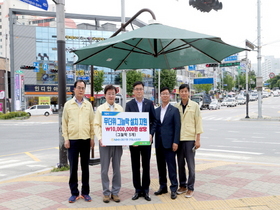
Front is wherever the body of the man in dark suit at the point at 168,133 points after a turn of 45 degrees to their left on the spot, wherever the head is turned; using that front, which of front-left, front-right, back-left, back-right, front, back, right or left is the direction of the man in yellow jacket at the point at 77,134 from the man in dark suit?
right

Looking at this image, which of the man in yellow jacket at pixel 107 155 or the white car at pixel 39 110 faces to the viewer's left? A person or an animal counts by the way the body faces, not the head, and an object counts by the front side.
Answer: the white car

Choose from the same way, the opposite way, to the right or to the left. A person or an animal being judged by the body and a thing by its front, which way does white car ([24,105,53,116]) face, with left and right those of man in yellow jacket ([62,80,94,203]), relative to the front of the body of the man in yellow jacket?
to the right

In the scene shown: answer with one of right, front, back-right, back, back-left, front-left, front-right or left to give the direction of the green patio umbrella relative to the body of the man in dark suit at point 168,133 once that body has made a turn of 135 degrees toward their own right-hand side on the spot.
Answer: front

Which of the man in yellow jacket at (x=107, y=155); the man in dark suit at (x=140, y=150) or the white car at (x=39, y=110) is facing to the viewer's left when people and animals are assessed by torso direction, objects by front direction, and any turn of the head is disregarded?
the white car

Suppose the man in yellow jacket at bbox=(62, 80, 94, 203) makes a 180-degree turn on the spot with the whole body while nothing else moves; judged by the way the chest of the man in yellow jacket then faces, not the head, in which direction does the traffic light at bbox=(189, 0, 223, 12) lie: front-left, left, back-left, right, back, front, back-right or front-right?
front-right

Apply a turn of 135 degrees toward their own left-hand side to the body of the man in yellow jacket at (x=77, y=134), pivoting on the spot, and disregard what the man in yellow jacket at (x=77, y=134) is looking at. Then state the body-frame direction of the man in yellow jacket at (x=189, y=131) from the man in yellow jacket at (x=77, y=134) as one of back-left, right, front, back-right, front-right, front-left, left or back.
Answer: front-right

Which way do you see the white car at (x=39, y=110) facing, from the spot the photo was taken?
facing to the left of the viewer

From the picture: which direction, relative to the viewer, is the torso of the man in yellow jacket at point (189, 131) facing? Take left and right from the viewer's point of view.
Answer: facing the viewer and to the left of the viewer

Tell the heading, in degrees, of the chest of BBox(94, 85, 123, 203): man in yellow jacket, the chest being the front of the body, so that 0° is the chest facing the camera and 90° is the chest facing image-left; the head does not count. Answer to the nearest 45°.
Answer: approximately 0°

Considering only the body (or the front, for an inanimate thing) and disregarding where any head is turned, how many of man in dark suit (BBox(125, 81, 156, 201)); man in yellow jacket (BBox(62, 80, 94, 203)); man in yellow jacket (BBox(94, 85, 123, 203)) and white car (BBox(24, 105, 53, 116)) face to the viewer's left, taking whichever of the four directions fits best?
1

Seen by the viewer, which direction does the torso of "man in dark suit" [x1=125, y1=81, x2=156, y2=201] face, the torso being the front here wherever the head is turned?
toward the camera

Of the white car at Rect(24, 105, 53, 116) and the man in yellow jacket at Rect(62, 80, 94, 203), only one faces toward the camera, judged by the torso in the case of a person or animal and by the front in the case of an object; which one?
the man in yellow jacket

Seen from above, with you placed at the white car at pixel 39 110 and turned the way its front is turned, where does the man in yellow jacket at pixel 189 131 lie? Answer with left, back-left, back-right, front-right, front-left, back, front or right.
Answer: left
